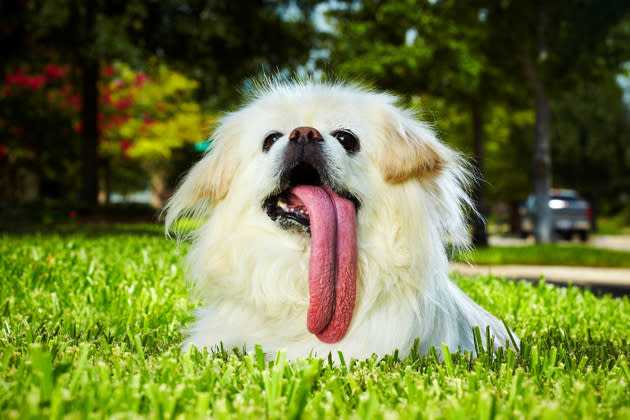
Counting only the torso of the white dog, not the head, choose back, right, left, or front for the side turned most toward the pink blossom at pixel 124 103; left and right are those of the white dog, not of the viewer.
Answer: back

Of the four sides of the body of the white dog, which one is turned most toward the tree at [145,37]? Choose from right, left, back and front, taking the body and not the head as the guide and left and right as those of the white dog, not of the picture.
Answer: back

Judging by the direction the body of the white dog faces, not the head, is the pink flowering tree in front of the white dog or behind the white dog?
behind

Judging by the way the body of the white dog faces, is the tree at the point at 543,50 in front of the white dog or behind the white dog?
behind

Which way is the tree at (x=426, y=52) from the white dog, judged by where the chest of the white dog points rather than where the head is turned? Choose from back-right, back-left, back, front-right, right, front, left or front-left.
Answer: back

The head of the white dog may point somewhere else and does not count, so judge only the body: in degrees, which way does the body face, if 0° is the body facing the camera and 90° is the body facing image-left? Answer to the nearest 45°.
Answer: approximately 0°
